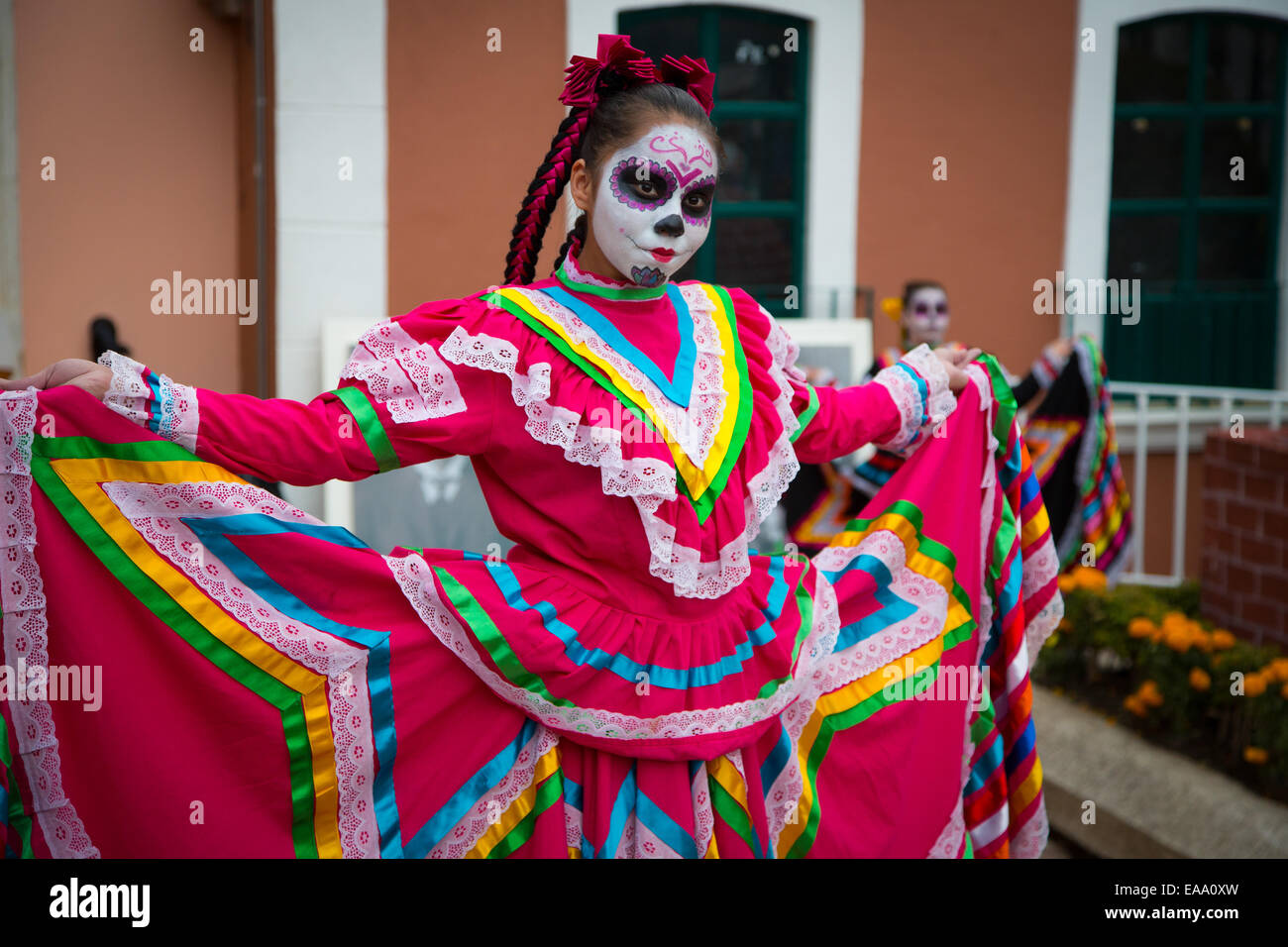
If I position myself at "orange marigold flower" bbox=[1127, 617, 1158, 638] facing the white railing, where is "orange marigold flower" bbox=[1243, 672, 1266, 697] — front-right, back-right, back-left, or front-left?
back-right

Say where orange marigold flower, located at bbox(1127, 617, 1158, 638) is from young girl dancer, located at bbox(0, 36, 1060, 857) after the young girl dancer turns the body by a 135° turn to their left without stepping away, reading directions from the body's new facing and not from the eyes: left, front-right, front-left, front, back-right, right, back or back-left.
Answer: front-right

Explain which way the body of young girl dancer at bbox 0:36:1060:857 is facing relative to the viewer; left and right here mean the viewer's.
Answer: facing the viewer and to the right of the viewer

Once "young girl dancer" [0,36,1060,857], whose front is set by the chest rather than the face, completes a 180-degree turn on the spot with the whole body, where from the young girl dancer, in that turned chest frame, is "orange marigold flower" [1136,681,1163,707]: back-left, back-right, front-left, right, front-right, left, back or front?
right

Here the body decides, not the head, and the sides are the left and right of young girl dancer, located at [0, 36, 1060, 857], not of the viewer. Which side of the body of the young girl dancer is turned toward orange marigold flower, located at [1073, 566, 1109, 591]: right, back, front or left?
left

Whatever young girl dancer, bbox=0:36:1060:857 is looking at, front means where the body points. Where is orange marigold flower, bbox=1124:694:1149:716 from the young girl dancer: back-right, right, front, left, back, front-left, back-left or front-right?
left
